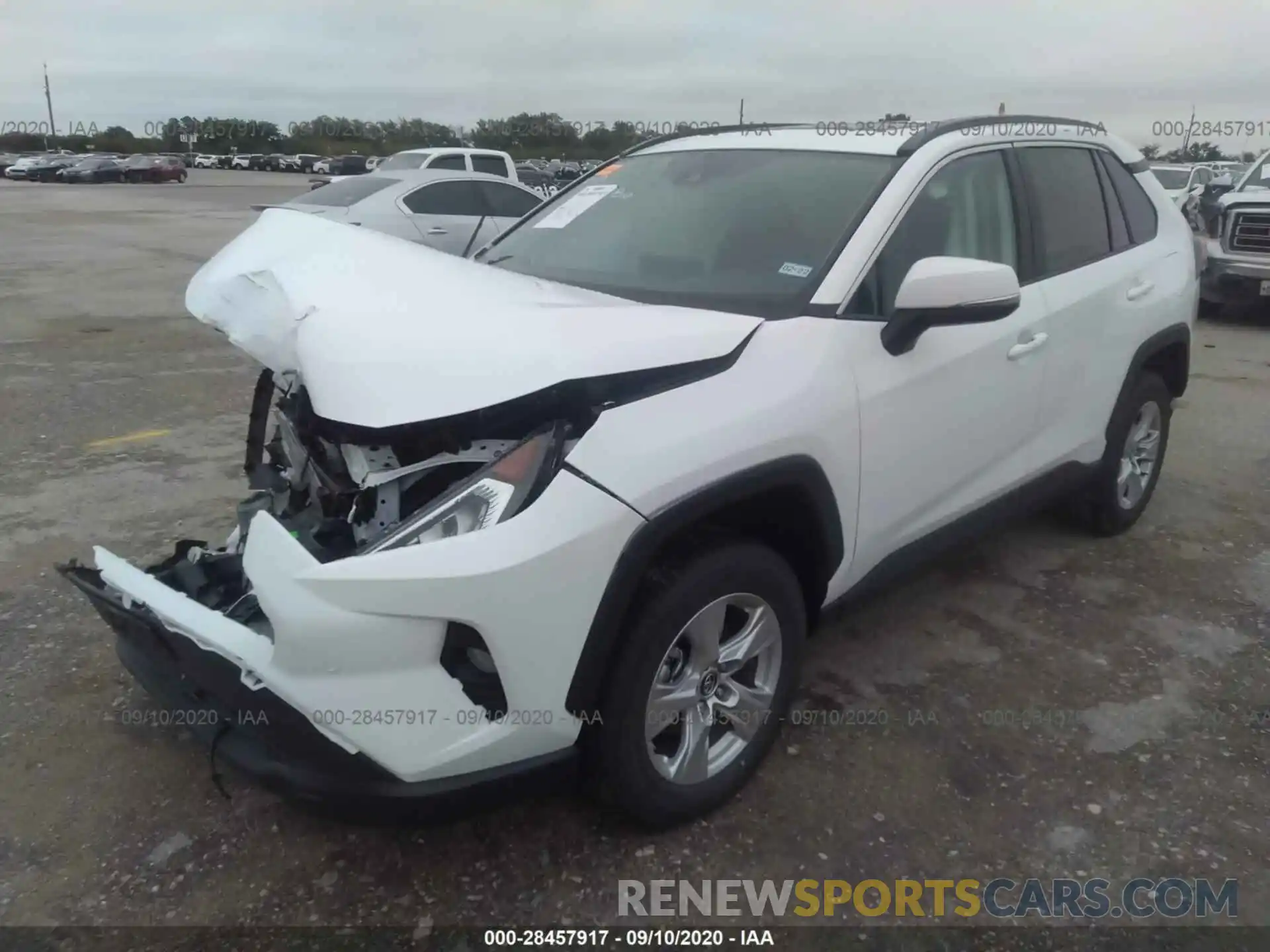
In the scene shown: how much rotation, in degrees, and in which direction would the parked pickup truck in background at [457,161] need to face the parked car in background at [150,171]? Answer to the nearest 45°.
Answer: approximately 135° to its right

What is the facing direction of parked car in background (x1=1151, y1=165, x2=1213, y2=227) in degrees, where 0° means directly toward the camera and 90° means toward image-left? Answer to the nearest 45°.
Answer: approximately 45°

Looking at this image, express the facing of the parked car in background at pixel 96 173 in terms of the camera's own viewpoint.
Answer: facing the viewer and to the left of the viewer

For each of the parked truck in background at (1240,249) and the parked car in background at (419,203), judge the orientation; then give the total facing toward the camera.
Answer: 1

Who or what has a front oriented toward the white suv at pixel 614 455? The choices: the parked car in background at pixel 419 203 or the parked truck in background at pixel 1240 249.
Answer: the parked truck in background at pixel 1240 249

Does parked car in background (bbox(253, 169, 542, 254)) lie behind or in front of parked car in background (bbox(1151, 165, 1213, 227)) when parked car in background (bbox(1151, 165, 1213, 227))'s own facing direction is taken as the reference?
in front

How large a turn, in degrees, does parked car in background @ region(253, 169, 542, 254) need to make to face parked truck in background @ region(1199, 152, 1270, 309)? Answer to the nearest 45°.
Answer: approximately 45° to its right

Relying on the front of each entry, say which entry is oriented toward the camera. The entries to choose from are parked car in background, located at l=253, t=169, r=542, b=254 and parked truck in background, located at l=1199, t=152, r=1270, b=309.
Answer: parked truck in background, located at l=1199, t=152, r=1270, b=309

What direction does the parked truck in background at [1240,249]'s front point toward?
toward the camera

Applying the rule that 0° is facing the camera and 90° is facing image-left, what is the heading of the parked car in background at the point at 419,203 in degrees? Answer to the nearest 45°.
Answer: approximately 225°

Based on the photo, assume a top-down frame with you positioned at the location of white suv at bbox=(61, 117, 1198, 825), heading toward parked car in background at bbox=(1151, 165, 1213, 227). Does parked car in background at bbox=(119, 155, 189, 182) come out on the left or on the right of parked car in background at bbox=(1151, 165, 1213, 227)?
left

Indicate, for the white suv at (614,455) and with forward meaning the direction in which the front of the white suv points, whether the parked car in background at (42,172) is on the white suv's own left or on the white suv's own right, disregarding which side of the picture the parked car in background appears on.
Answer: on the white suv's own right
